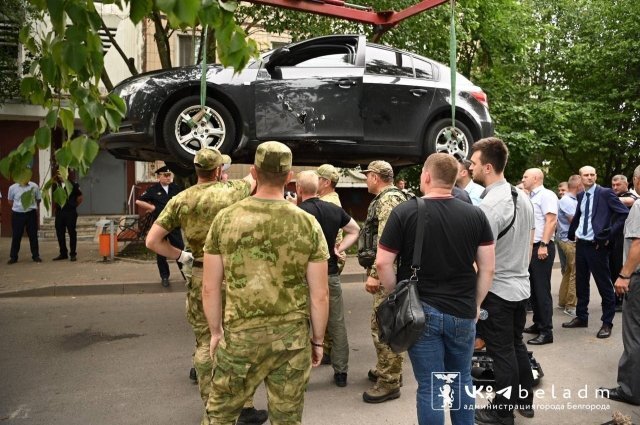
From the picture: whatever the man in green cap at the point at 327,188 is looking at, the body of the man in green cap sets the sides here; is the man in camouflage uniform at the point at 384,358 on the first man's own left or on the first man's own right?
on the first man's own right

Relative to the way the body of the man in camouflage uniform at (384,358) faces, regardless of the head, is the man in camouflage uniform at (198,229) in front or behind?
in front

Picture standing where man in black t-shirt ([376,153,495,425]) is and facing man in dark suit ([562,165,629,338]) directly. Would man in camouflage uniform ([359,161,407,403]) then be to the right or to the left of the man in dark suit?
left

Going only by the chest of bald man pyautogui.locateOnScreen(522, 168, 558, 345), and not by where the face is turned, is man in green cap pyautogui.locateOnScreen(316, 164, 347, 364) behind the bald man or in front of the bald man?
in front

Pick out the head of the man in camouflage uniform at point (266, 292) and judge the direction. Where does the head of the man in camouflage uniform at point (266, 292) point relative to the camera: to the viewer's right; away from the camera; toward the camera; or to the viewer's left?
away from the camera

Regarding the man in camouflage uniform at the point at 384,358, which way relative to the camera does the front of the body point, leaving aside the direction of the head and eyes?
to the viewer's left

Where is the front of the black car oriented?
to the viewer's left

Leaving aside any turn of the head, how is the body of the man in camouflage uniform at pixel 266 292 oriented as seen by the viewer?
away from the camera

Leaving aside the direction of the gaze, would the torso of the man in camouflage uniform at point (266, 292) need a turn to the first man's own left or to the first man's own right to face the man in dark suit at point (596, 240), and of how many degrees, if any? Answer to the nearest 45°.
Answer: approximately 45° to the first man's own right

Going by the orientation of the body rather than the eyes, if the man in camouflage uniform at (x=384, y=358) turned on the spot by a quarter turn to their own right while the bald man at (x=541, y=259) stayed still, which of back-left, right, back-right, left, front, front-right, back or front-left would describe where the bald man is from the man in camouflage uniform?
front-right

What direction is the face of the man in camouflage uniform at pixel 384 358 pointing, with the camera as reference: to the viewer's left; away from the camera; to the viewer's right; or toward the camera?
to the viewer's left

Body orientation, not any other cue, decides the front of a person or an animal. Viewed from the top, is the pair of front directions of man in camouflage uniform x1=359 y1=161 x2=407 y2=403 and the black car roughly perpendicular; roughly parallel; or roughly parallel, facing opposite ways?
roughly parallel

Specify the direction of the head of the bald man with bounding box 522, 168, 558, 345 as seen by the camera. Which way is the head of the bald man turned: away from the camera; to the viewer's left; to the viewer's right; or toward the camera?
to the viewer's left
